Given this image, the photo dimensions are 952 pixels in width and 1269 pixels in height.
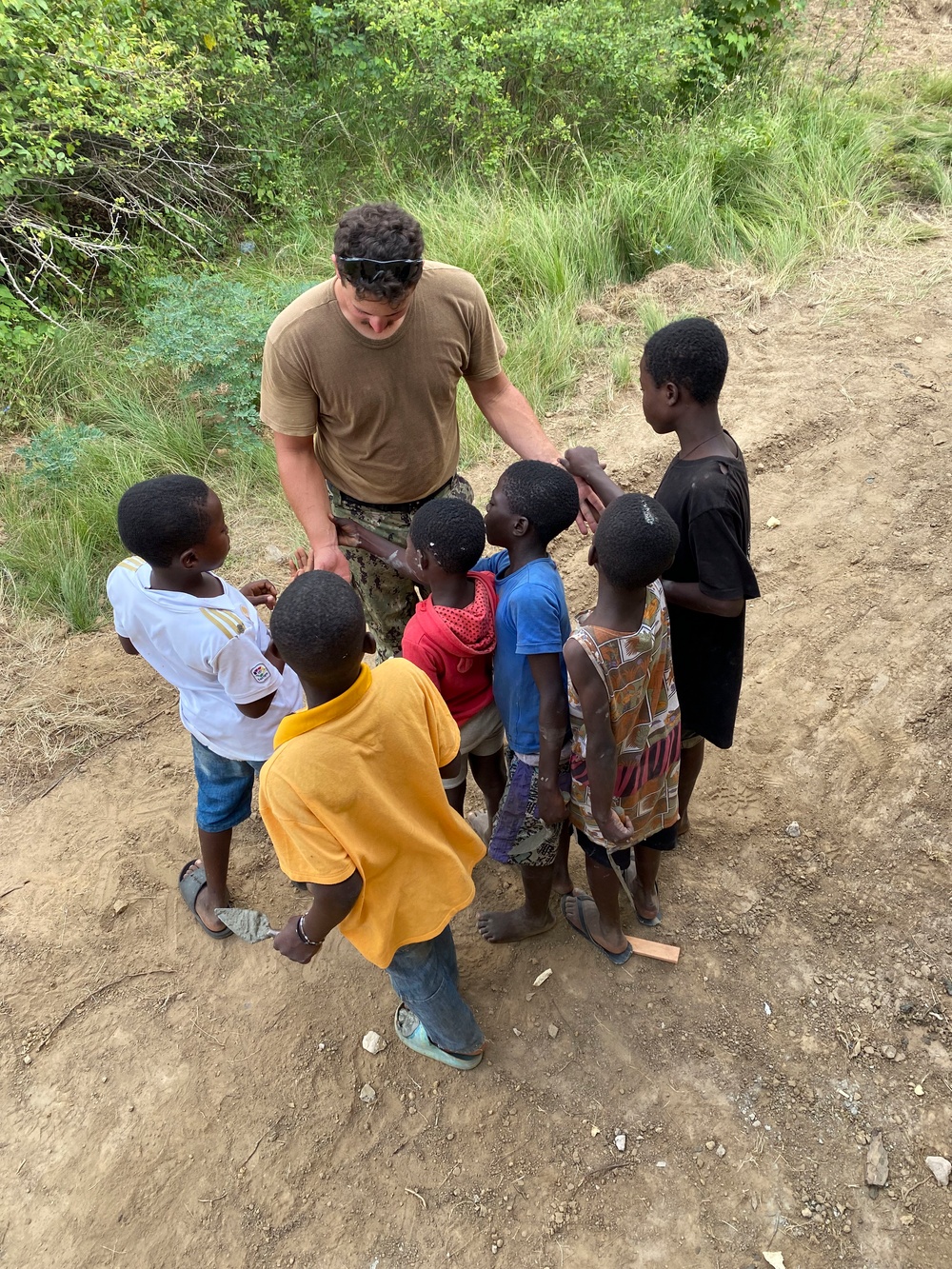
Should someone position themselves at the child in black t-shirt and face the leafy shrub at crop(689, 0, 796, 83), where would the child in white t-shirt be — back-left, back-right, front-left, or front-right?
back-left

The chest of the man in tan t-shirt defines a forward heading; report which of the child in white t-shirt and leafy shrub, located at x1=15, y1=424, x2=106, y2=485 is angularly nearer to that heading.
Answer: the child in white t-shirt

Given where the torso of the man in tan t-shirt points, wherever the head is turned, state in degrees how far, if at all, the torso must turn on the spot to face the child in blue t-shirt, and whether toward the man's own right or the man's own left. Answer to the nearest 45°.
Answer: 0° — they already face them

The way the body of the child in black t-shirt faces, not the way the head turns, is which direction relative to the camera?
to the viewer's left

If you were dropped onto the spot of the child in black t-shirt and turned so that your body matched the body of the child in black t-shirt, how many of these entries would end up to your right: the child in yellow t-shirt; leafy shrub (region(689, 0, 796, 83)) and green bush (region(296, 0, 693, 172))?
2

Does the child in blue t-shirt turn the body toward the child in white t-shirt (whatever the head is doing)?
yes

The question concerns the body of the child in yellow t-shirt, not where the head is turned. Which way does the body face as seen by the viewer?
away from the camera

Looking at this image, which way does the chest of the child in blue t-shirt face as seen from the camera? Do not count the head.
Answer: to the viewer's left

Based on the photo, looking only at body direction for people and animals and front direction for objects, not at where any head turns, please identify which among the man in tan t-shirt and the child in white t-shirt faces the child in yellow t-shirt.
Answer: the man in tan t-shirt

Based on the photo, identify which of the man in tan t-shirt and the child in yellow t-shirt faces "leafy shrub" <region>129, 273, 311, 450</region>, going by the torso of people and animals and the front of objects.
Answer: the child in yellow t-shirt

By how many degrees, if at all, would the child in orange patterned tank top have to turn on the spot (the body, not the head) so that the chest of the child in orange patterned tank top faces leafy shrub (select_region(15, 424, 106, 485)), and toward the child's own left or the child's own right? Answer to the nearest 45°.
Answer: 0° — they already face it

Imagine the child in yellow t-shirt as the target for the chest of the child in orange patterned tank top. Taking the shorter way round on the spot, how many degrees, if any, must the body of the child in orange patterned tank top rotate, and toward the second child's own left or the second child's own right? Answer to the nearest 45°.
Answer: approximately 90° to the second child's own left

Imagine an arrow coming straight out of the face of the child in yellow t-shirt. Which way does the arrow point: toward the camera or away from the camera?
away from the camera

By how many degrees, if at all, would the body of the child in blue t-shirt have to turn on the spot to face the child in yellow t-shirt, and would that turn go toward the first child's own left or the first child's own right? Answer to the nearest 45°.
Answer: approximately 45° to the first child's own left
